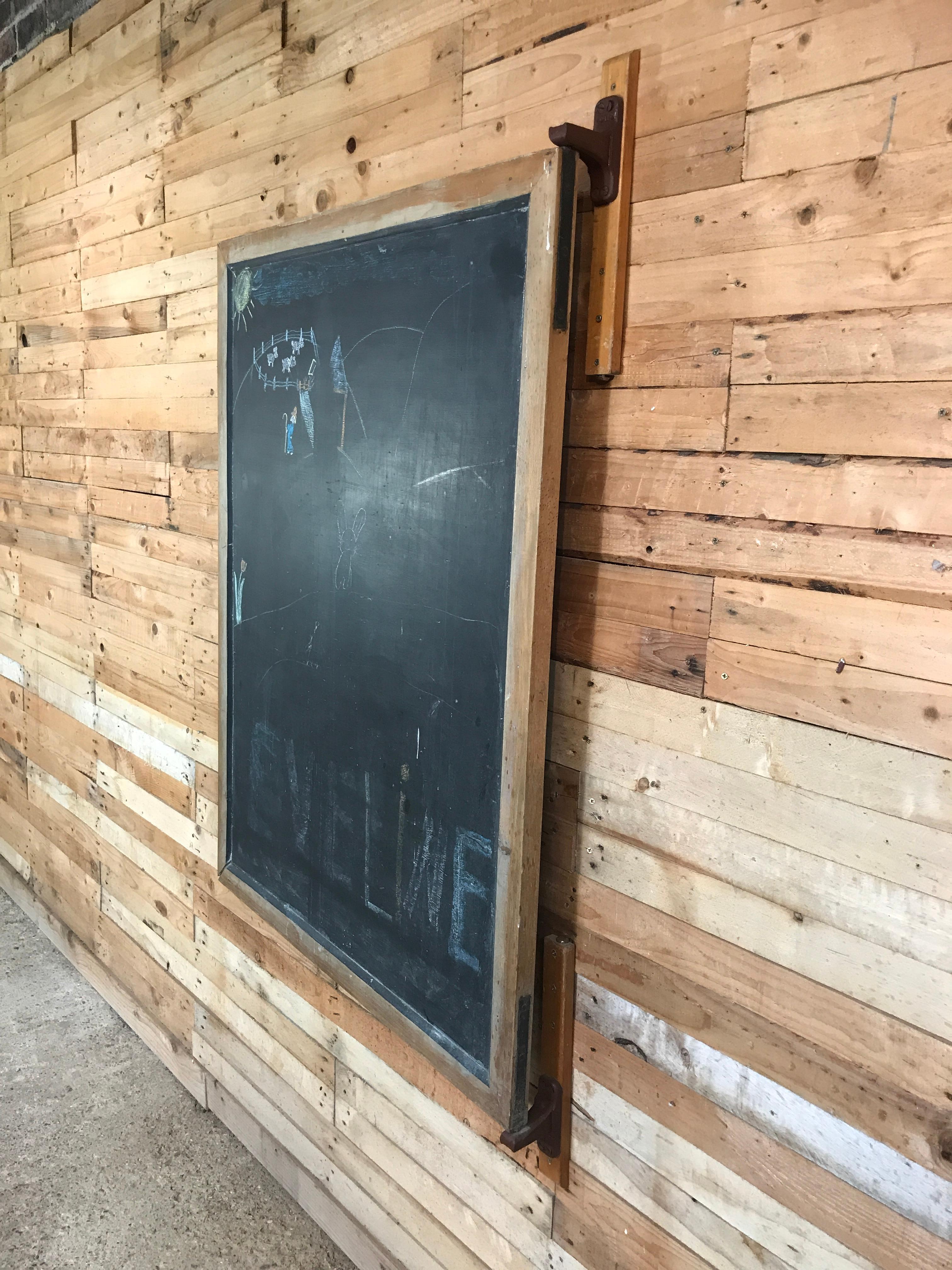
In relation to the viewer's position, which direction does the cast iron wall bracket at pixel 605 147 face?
facing the viewer and to the left of the viewer

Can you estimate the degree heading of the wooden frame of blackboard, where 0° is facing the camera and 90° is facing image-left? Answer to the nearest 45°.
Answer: approximately 45°
